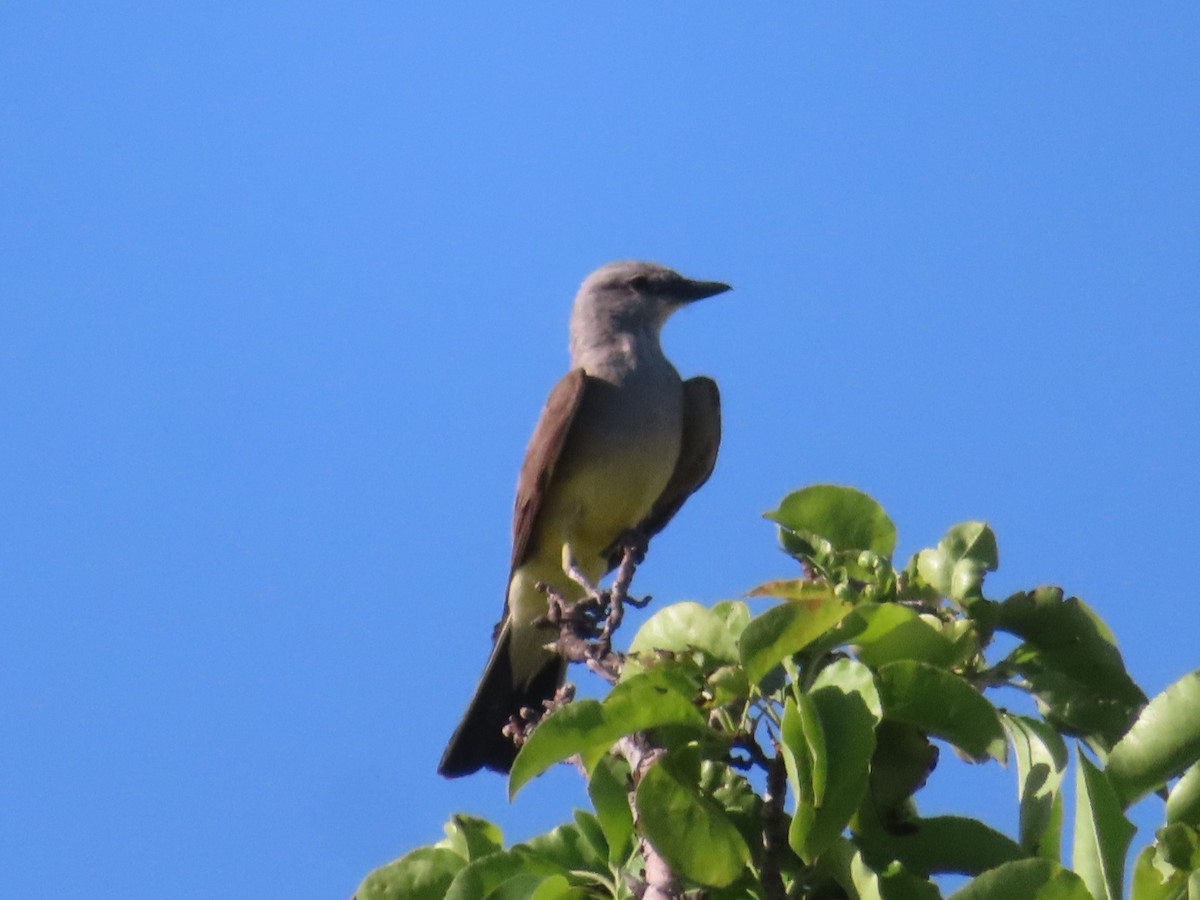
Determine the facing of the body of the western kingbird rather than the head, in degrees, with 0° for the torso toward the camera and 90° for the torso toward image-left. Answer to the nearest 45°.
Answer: approximately 315°
